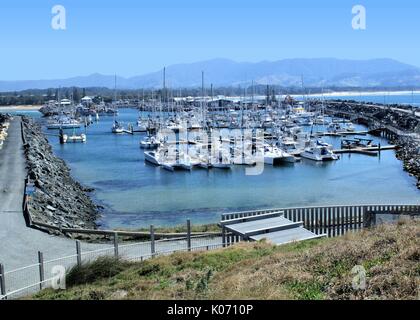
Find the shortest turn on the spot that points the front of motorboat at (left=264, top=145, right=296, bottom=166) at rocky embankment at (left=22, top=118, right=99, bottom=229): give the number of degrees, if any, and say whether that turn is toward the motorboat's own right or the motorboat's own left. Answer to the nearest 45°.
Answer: approximately 135° to the motorboat's own right

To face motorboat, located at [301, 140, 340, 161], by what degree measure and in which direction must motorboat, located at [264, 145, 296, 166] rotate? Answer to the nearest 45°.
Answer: approximately 45° to its left
